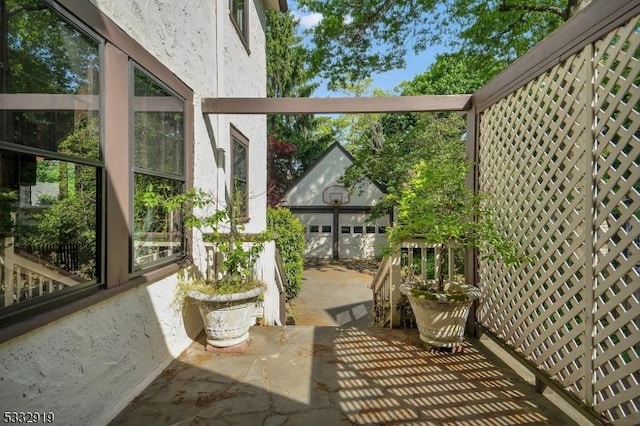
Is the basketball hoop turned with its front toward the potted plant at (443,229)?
yes

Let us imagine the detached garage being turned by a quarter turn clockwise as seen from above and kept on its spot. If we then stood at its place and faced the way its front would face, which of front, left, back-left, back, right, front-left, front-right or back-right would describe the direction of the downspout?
left

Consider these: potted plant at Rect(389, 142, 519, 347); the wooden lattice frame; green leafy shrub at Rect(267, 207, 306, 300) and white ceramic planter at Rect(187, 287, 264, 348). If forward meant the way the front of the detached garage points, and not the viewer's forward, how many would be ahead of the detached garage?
4

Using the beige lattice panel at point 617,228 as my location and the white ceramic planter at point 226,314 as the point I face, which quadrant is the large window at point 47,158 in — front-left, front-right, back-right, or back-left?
front-left

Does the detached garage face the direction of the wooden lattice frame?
yes

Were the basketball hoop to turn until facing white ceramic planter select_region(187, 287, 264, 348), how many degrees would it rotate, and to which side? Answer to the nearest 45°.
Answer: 0° — it already faces it

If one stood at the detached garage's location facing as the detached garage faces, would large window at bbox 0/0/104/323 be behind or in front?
in front

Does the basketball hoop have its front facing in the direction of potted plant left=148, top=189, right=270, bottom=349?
yes

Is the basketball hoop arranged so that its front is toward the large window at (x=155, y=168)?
yes

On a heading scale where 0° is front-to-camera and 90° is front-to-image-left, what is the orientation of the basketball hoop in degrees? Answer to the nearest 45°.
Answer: approximately 0°

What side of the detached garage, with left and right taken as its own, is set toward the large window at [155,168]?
front

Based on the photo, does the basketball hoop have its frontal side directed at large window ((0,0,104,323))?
yes

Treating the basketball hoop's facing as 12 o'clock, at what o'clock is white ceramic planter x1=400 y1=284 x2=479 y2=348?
The white ceramic planter is roughly at 12 o'clock from the basketball hoop.

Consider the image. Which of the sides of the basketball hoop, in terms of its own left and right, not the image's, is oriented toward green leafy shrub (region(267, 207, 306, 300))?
front

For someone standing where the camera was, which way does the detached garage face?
facing the viewer
